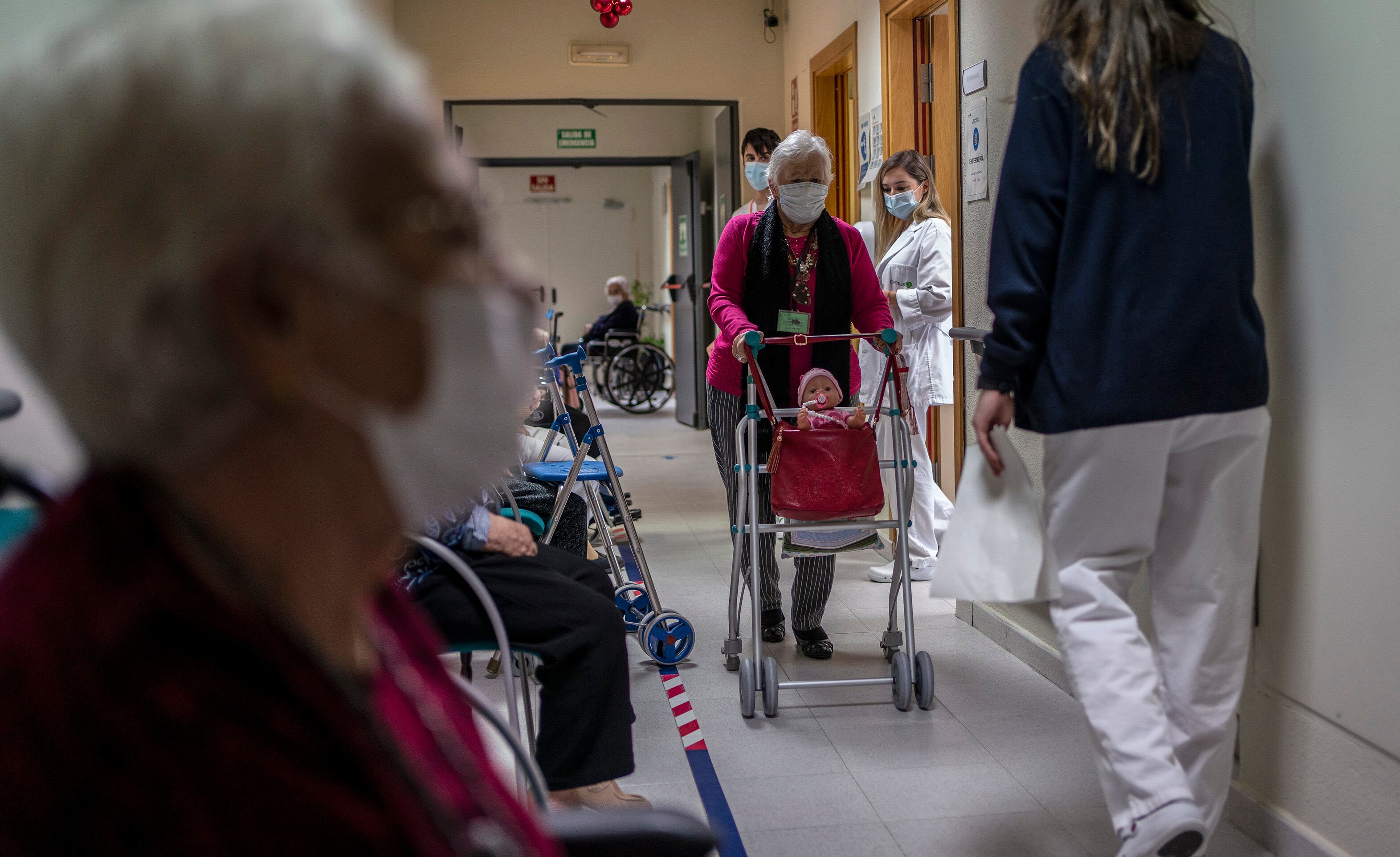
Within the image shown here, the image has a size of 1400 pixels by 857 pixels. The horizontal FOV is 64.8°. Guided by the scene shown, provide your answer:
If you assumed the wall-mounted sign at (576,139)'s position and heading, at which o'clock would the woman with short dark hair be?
The woman with short dark hair is roughly at 12 o'clock from the wall-mounted sign.

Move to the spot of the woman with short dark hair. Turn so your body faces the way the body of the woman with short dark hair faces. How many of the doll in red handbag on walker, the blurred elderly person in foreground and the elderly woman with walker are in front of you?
3

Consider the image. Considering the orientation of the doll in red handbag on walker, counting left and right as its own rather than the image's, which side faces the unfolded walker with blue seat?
right

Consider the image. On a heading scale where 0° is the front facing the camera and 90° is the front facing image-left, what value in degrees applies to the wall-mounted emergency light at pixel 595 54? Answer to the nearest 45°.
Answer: approximately 0°

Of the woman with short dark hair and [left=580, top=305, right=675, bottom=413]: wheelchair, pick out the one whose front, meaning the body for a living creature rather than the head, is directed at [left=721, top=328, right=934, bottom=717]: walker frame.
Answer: the woman with short dark hair

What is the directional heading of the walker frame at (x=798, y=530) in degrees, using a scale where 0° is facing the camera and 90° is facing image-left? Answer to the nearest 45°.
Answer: approximately 0°
